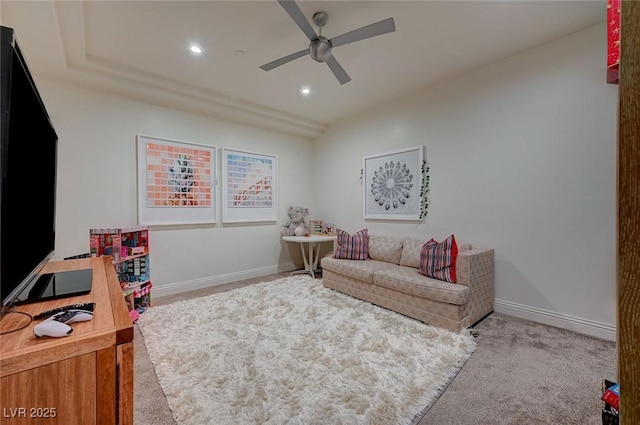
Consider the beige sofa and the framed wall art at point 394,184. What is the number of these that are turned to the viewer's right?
0

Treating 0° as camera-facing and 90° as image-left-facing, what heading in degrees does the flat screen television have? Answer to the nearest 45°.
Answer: approximately 270°

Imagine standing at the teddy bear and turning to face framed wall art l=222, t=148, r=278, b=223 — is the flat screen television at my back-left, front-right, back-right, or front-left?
front-left

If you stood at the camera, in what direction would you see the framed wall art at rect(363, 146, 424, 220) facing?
facing the viewer and to the left of the viewer

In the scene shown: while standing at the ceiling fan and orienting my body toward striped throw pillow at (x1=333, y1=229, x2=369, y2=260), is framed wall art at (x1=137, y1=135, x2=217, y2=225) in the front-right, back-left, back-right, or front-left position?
front-left

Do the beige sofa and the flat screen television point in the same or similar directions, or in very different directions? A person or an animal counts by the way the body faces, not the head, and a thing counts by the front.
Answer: very different directions

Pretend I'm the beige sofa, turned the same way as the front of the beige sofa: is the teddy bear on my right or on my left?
on my right

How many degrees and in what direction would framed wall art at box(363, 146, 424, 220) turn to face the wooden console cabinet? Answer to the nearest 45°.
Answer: approximately 45° to its left

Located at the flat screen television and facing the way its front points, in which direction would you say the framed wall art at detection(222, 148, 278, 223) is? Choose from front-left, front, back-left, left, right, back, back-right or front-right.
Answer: front-left

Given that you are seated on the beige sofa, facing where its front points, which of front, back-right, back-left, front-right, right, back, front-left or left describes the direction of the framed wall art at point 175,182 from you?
front-right

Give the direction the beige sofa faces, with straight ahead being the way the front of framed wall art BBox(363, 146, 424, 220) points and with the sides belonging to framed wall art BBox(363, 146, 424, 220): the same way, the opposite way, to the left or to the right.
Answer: the same way

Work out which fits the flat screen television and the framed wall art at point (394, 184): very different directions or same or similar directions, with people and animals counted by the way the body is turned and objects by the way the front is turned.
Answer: very different directions

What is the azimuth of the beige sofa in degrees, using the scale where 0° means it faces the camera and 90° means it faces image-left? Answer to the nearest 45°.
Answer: approximately 45°

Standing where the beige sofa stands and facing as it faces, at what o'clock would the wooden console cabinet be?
The wooden console cabinet is roughly at 11 o'clock from the beige sofa.

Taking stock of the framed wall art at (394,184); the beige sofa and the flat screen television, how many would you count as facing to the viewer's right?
1

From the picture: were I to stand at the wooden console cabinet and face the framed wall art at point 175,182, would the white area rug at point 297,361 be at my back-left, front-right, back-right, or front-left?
front-right

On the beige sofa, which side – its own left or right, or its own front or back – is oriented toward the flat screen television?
front
